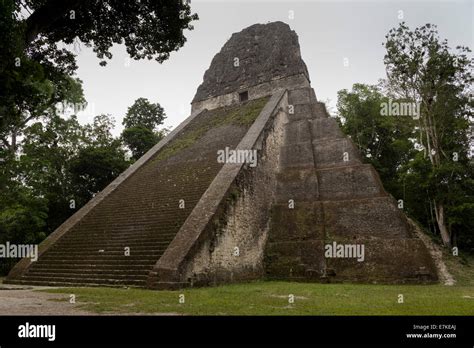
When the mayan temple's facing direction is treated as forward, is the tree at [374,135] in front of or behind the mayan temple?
behind

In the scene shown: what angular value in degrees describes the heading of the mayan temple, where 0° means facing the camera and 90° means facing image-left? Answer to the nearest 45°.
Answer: approximately 45°
